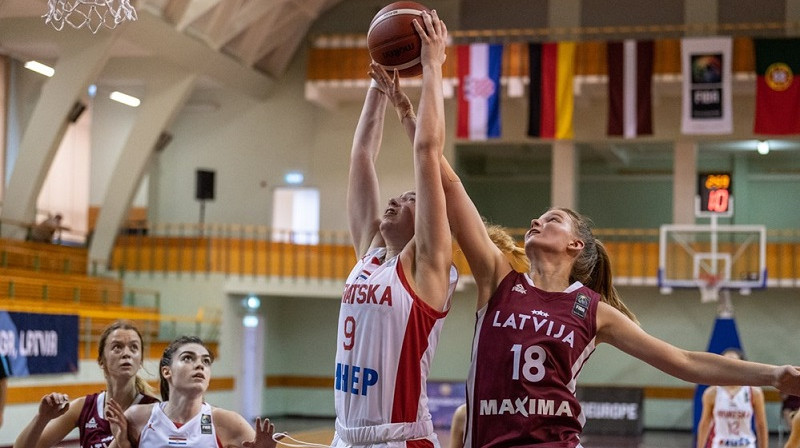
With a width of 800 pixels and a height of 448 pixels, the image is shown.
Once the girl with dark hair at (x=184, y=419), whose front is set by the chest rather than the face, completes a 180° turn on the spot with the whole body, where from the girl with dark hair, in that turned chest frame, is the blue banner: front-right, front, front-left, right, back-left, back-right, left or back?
front

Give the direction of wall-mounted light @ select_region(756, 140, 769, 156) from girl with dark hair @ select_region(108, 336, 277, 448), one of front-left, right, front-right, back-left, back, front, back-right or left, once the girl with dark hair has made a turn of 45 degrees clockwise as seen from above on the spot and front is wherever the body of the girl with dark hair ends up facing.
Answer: back

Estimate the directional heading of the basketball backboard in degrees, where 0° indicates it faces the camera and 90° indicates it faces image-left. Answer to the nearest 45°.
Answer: approximately 0°

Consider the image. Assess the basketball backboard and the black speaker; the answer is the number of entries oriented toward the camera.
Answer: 2

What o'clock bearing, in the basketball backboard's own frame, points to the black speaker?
The black speaker is roughly at 3 o'clock from the basketball backboard.

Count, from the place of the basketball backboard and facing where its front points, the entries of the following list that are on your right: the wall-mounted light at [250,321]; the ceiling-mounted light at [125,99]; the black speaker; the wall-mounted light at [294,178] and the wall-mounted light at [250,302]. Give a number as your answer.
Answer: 5

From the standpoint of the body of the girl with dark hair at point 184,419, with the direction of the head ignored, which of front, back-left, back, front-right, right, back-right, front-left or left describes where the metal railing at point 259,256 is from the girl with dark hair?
back

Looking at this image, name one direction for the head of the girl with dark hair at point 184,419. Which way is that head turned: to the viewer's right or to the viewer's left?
to the viewer's right

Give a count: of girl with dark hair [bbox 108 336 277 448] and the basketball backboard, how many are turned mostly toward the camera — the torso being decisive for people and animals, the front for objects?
2

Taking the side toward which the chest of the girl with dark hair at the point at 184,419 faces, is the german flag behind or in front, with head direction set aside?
behind

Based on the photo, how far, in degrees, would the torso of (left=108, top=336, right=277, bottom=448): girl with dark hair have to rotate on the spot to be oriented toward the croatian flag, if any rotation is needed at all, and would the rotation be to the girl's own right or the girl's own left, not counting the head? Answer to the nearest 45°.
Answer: approximately 180°
